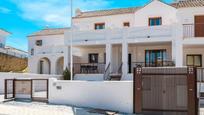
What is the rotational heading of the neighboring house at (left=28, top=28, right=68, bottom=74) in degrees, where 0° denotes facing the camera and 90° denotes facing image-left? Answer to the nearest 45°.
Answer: approximately 0°

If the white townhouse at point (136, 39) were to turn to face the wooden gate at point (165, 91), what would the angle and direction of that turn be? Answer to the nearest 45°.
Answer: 0° — it already faces it

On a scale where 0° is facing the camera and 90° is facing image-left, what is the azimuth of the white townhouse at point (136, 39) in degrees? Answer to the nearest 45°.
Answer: approximately 0°

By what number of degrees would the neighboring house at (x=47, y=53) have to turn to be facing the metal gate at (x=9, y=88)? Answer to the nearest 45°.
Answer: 0° — it already faces it

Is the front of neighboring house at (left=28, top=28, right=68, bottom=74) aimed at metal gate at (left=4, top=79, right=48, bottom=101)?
yes

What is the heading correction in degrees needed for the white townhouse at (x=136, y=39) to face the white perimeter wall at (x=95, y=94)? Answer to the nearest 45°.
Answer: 0° — it already faces it
